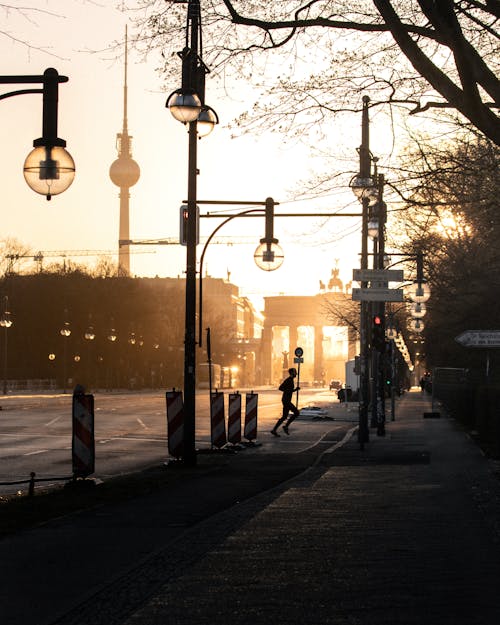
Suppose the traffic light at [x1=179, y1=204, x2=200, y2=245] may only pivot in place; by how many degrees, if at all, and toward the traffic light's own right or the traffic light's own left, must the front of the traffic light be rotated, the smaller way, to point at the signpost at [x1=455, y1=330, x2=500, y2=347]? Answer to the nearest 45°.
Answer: approximately 135° to the traffic light's own left

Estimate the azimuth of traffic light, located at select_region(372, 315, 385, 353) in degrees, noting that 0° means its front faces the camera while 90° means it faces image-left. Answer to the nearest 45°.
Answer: approximately 0°

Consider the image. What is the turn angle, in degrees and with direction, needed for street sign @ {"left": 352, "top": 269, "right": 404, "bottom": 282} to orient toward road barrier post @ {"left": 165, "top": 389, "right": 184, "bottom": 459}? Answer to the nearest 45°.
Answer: approximately 45° to its right

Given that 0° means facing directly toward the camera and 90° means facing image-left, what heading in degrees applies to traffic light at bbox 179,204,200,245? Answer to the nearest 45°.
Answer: approximately 0°

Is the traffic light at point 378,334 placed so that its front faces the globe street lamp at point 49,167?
yes
